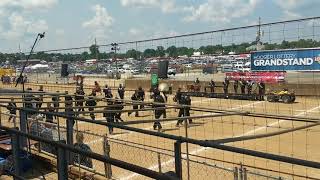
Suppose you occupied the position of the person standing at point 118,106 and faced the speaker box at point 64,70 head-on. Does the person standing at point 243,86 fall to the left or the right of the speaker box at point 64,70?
right

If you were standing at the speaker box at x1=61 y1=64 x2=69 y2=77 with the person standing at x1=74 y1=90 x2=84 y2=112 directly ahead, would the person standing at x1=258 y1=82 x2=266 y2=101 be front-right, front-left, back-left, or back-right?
front-left
